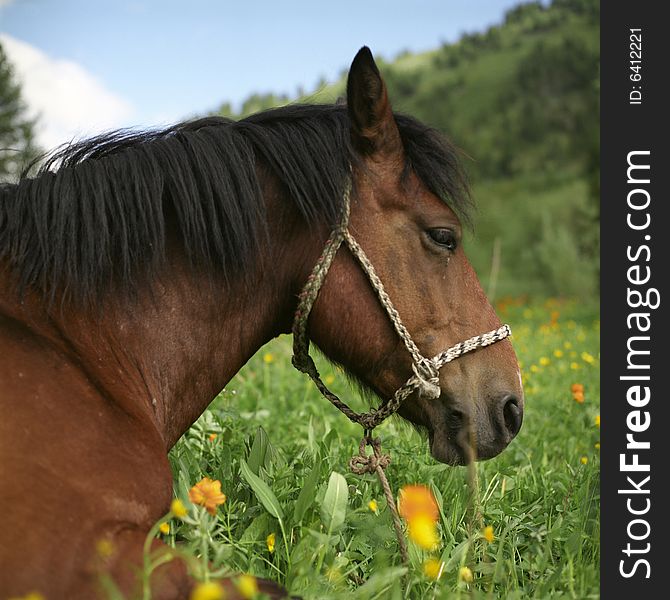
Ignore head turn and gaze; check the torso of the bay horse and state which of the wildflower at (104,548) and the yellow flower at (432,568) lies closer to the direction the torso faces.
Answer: the yellow flower

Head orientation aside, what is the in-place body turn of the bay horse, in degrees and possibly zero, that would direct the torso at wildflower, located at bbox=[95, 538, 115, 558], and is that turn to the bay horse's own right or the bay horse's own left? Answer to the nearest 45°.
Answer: approximately 90° to the bay horse's own right

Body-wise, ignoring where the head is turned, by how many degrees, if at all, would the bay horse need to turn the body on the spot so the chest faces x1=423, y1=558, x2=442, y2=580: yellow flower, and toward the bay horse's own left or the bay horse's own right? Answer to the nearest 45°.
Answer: approximately 45° to the bay horse's own right

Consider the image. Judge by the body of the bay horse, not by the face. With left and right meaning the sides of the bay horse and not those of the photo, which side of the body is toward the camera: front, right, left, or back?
right
